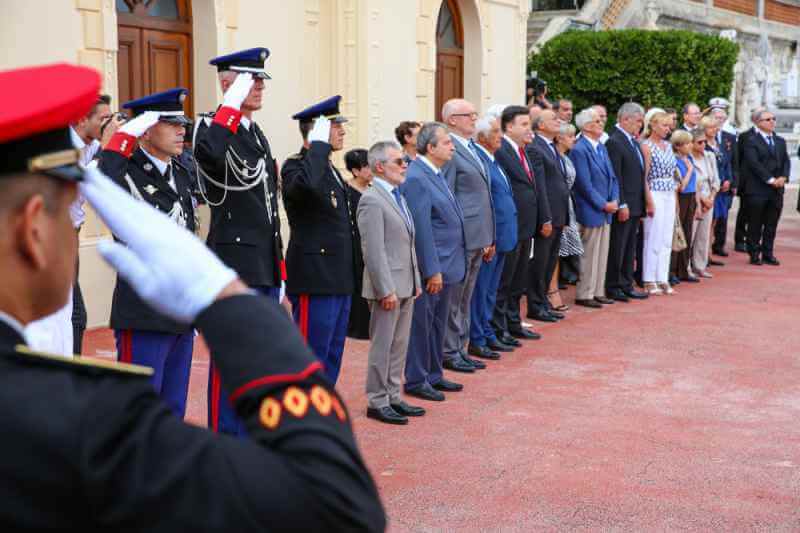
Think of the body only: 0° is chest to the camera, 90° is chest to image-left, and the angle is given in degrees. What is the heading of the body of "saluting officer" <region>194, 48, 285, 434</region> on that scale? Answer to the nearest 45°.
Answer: approximately 315°

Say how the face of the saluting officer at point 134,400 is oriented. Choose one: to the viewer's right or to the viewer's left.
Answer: to the viewer's right

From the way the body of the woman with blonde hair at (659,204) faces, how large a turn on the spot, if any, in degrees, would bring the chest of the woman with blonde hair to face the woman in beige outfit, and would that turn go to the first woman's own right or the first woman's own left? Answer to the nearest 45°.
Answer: approximately 135° to the first woman's own left

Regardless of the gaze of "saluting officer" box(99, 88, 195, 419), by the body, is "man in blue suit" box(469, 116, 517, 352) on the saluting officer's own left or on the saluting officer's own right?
on the saluting officer's own left

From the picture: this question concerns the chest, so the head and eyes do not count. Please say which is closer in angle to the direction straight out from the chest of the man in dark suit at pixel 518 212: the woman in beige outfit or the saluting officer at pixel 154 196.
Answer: the saluting officer

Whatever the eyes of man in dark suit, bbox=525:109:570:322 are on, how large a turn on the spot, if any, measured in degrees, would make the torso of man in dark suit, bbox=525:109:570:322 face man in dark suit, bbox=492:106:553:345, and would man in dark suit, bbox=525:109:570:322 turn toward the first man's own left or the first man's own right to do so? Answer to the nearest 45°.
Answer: approximately 45° to the first man's own right

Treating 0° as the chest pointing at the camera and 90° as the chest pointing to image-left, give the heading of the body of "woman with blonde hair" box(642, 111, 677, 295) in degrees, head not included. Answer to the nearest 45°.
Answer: approximately 315°

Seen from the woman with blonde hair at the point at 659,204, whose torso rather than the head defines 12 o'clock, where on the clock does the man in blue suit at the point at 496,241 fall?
The man in blue suit is roughly at 2 o'clock from the woman with blonde hair.

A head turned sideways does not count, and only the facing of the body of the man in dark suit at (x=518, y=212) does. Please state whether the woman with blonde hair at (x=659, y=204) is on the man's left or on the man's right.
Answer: on the man's left
